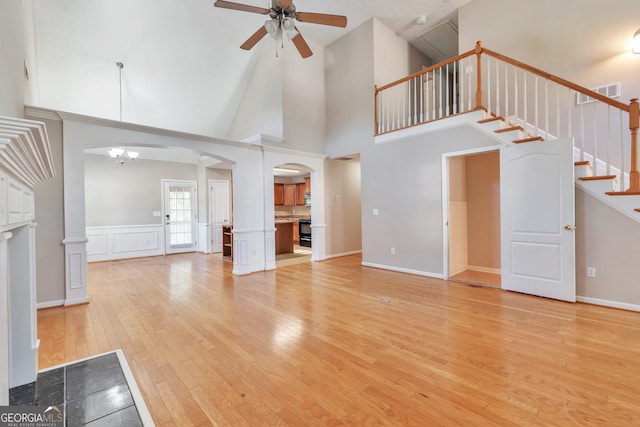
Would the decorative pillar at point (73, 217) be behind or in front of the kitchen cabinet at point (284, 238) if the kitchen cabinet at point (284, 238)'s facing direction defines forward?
in front

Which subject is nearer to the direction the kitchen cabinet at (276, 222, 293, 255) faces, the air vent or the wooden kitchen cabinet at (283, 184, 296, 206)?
the air vent

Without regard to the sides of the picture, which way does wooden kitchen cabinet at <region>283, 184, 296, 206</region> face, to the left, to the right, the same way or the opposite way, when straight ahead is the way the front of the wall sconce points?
to the left

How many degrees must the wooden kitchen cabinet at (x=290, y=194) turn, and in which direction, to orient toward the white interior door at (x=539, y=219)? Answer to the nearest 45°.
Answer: approximately 45° to its left

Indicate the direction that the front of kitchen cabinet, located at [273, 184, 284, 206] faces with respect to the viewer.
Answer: facing the viewer

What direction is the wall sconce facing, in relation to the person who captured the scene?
facing the viewer and to the left of the viewer

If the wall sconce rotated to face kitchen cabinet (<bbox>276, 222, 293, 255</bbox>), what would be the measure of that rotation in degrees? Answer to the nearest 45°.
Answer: approximately 45° to its right

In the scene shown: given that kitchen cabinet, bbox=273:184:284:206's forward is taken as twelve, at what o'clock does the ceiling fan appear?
The ceiling fan is roughly at 12 o'clock from the kitchen cabinet.
